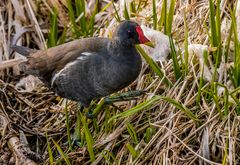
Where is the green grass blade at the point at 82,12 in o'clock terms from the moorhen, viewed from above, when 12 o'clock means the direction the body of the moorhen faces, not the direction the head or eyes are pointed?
The green grass blade is roughly at 9 o'clock from the moorhen.

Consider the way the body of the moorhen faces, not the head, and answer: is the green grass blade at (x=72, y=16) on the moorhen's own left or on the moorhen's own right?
on the moorhen's own left

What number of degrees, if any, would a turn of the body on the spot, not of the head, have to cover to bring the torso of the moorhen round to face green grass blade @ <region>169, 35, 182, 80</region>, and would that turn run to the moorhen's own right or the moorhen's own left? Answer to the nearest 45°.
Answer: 0° — it already faces it

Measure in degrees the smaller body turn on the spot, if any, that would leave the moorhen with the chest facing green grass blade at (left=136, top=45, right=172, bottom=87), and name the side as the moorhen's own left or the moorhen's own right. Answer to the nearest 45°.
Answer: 0° — it already faces it

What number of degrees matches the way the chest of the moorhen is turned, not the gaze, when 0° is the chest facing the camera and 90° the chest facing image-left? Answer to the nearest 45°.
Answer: approximately 270°
